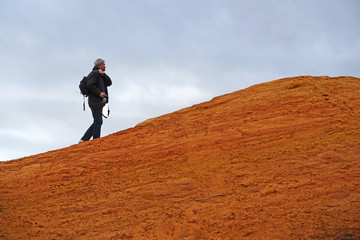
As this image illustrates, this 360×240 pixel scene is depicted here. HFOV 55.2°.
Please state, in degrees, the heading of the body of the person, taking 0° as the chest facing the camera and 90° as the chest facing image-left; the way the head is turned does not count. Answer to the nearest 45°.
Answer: approximately 270°
